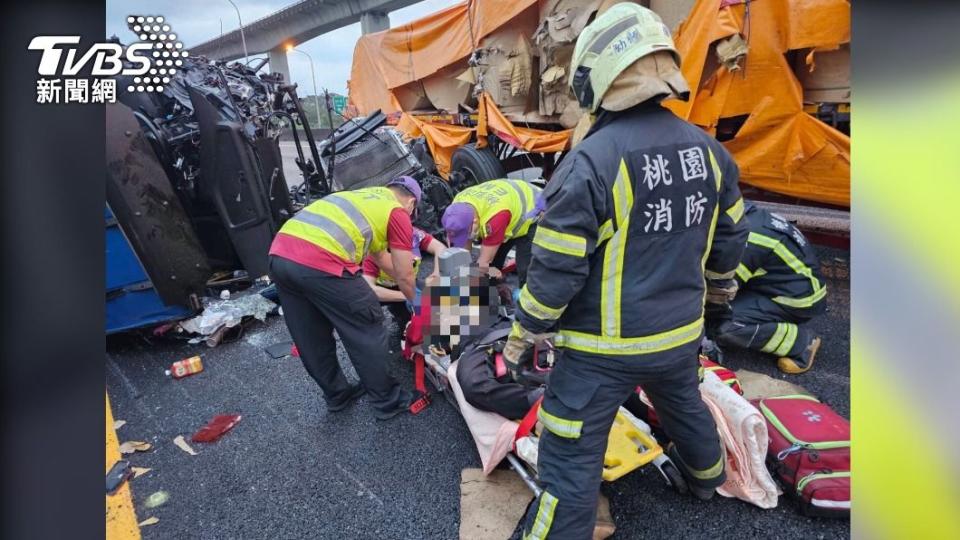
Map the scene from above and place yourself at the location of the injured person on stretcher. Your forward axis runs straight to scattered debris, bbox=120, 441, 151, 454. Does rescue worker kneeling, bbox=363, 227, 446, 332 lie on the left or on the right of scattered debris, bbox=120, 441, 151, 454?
right

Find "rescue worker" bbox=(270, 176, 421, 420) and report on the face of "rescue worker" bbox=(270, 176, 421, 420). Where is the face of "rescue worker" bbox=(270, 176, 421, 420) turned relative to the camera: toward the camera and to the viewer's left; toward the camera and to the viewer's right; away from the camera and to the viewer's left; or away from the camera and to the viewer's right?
away from the camera and to the viewer's right

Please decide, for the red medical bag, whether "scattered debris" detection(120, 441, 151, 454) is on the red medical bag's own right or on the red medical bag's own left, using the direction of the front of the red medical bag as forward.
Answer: on the red medical bag's own right

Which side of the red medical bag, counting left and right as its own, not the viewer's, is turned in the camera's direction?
front

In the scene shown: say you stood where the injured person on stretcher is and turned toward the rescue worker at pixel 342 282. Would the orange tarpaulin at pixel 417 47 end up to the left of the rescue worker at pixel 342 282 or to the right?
right

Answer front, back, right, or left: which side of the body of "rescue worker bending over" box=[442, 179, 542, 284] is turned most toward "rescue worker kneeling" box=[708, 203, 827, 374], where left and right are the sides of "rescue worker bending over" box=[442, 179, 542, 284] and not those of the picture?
left
